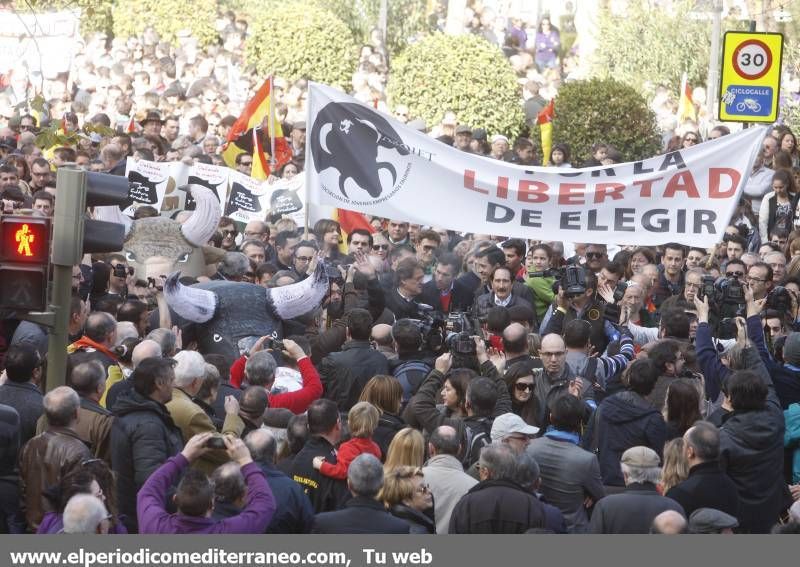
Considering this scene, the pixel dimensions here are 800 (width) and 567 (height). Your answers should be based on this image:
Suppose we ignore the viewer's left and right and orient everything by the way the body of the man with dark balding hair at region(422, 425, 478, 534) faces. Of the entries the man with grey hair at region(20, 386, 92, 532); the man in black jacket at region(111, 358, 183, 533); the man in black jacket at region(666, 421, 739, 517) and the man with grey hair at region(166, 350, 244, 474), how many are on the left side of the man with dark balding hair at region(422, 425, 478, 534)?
3

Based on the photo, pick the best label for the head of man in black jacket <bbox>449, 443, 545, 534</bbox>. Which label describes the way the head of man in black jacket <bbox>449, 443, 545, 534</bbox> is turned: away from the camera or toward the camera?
away from the camera

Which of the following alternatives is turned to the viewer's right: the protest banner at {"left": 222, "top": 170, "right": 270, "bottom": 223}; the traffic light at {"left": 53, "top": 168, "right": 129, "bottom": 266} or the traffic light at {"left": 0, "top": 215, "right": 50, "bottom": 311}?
the traffic light at {"left": 53, "top": 168, "right": 129, "bottom": 266}

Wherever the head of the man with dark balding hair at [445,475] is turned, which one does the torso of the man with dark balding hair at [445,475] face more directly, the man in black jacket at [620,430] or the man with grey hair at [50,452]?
the man in black jacket

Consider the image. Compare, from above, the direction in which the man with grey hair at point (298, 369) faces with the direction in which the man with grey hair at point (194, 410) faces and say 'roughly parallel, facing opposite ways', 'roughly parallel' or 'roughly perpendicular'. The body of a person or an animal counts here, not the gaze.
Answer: roughly parallel

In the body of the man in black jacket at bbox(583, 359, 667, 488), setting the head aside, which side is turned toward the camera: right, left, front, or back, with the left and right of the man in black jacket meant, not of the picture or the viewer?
back

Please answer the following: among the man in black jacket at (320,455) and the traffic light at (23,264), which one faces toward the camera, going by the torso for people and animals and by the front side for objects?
the traffic light

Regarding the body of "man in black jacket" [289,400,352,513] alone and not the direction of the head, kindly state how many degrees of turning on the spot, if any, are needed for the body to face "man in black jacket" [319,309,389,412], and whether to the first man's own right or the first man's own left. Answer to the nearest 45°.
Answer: approximately 45° to the first man's own left

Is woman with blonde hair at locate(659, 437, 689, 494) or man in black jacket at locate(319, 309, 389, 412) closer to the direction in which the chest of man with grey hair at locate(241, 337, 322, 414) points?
the man in black jacket

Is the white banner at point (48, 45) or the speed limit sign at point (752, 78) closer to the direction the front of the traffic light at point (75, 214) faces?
the speed limit sign

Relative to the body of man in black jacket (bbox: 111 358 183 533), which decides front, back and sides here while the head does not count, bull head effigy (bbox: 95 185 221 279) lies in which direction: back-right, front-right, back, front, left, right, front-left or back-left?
front-left

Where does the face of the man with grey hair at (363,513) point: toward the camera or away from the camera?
away from the camera

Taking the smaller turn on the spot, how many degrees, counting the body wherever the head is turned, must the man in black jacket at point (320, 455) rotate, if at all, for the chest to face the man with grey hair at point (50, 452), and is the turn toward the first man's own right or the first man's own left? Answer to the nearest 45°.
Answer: approximately 135° to the first man's own left

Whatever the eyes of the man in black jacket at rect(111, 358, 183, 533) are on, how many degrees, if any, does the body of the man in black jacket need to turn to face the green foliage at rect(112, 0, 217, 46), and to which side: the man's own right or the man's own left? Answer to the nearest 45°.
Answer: approximately 45° to the man's own left

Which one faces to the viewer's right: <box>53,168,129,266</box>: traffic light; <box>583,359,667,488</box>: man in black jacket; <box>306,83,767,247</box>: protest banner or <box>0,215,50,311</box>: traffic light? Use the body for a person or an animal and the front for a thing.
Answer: <box>53,168,129,266</box>: traffic light

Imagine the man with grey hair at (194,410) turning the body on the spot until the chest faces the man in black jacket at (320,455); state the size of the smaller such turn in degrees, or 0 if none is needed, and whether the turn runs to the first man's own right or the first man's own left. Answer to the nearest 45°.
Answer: approximately 45° to the first man's own right

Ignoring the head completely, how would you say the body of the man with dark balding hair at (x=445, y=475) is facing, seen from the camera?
away from the camera
